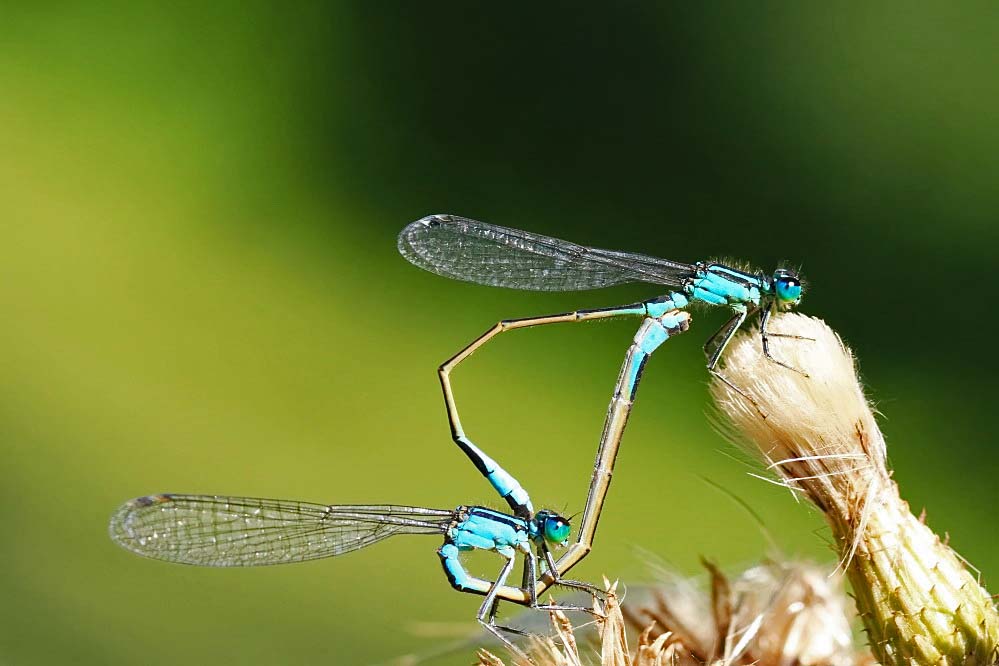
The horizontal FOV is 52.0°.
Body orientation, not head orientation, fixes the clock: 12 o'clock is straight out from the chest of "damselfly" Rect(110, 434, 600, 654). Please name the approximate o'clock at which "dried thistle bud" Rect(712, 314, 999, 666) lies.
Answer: The dried thistle bud is roughly at 1 o'clock from the damselfly.

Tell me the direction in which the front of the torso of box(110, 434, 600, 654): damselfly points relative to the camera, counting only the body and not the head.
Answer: to the viewer's right

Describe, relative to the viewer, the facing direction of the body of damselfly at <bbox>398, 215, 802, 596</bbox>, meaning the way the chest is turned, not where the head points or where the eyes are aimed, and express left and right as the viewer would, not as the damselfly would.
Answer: facing to the right of the viewer

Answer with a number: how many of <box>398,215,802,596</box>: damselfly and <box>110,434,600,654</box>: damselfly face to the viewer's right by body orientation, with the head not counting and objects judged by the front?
2
